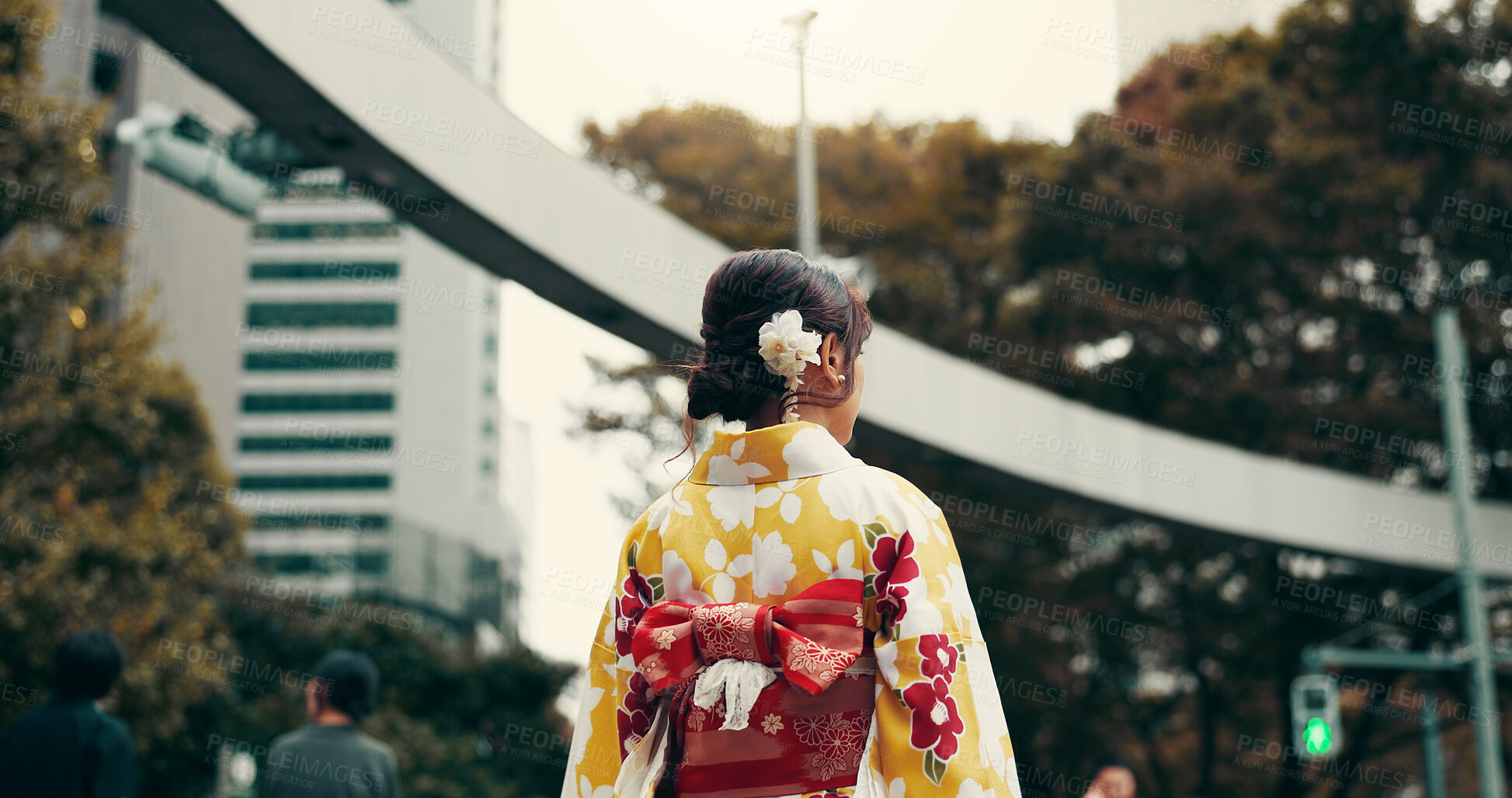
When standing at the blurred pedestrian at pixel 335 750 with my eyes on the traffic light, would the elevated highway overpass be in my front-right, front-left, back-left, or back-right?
front-left

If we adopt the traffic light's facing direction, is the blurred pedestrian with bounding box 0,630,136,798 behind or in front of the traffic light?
in front

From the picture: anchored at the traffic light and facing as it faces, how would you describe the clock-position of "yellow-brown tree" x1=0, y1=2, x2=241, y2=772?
The yellow-brown tree is roughly at 2 o'clock from the traffic light.

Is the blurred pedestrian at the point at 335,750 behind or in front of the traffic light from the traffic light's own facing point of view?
in front

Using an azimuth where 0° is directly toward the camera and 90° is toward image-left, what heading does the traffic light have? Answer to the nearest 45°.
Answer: approximately 0°

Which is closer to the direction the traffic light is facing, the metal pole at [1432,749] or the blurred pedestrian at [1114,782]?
the blurred pedestrian

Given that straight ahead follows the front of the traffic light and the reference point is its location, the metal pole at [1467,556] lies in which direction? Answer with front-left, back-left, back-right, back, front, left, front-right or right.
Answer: left

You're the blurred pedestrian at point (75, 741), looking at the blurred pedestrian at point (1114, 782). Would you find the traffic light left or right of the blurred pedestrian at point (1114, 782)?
left
